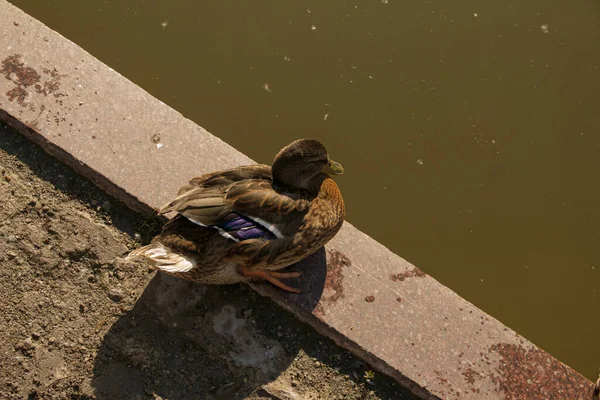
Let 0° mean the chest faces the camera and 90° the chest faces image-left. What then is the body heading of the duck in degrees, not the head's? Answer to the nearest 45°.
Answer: approximately 270°
